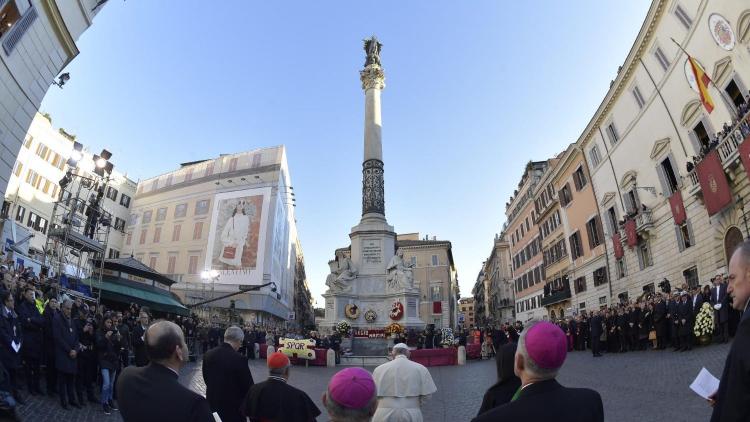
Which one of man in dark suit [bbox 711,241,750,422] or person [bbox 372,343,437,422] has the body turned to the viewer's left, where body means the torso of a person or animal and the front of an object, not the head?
the man in dark suit

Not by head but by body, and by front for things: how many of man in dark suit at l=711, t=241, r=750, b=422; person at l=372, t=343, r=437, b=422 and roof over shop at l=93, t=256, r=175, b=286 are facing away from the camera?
1

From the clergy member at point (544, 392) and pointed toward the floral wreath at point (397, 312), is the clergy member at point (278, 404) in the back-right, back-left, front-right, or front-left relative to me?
front-left

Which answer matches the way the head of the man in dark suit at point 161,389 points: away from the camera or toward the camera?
away from the camera

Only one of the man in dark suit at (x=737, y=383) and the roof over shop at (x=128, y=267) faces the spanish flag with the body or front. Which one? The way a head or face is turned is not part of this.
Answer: the roof over shop

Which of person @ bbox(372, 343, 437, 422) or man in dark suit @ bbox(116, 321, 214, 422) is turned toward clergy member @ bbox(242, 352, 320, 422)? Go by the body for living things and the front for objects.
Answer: the man in dark suit

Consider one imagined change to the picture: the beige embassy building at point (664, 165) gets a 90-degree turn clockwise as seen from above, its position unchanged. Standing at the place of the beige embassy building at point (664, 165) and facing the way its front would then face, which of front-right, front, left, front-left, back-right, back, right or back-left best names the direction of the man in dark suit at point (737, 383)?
back-left

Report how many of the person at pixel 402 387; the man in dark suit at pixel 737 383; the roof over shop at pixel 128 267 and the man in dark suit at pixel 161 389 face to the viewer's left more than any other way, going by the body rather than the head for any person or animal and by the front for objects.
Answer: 1

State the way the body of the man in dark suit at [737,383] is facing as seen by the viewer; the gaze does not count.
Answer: to the viewer's left

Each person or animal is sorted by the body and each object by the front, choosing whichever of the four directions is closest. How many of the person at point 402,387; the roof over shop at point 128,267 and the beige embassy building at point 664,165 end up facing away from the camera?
1

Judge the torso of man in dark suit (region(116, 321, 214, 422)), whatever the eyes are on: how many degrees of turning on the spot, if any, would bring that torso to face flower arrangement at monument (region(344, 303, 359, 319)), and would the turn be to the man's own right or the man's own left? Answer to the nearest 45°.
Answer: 0° — they already face it

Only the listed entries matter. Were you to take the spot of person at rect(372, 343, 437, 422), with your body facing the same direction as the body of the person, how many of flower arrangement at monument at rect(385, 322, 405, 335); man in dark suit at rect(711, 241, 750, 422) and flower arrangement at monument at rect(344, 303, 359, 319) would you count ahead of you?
2

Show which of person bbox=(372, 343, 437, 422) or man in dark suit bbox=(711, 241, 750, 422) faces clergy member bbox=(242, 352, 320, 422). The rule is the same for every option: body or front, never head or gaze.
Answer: the man in dark suit

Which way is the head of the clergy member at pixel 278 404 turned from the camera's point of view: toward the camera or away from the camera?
away from the camera

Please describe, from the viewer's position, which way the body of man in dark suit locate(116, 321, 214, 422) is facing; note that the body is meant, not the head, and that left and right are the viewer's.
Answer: facing away from the viewer and to the right of the viewer

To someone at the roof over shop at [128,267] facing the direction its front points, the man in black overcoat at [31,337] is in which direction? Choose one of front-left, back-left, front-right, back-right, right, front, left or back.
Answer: front-right

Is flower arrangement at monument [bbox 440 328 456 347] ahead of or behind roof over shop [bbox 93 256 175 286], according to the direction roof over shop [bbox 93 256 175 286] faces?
ahead

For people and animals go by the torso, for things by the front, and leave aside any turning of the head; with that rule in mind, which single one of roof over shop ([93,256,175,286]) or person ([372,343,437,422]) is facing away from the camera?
the person

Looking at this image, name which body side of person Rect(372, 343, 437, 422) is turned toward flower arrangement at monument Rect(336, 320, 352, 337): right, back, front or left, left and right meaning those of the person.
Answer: front

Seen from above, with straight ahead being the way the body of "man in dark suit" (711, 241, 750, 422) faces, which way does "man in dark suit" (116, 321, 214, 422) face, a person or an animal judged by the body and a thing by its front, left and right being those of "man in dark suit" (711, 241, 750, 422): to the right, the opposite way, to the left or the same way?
to the right

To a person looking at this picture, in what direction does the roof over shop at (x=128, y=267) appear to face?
facing the viewer and to the right of the viewer

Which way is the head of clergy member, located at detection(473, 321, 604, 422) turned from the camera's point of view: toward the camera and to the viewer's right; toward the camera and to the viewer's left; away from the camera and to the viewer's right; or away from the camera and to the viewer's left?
away from the camera and to the viewer's left
